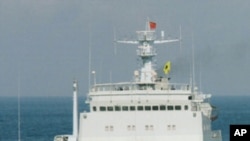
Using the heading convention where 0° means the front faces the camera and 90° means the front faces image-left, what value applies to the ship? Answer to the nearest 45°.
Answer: approximately 0°
